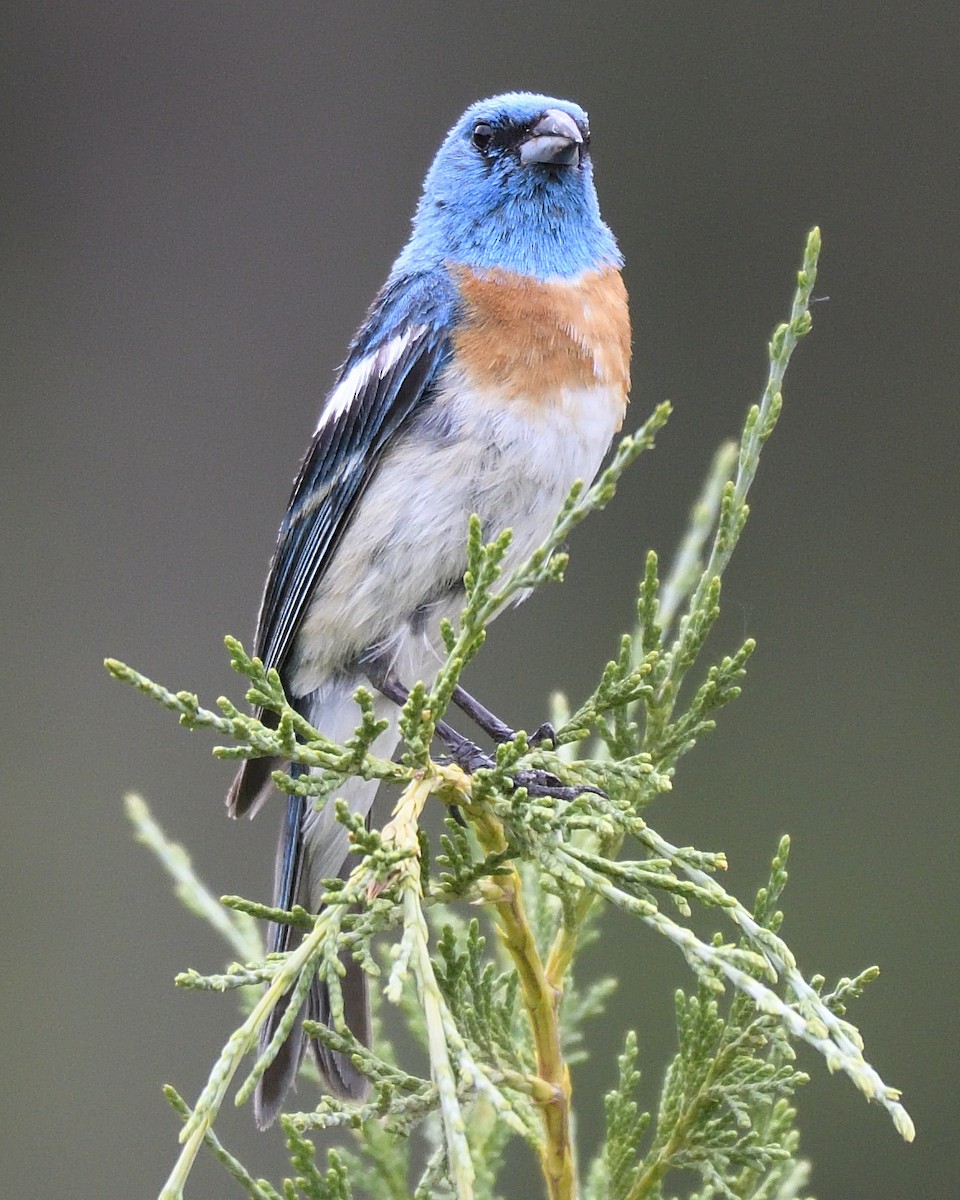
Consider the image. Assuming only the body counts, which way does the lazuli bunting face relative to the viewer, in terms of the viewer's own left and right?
facing the viewer and to the right of the viewer
